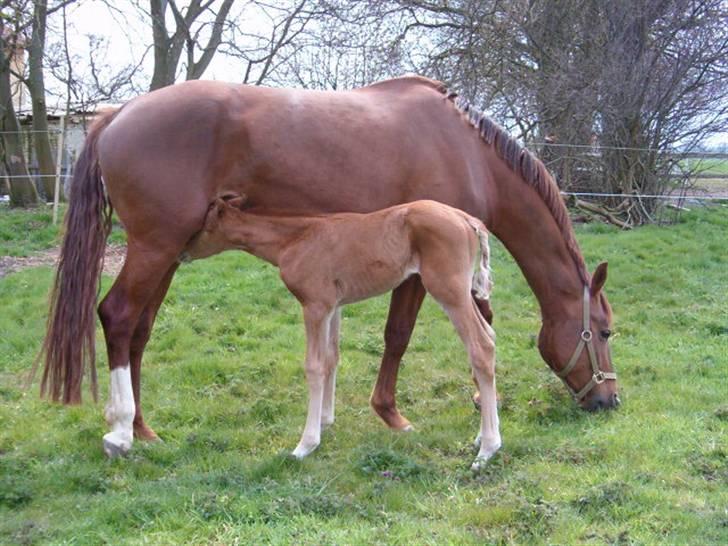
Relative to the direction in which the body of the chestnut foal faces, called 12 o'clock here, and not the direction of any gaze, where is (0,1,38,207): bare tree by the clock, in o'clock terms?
The bare tree is roughly at 2 o'clock from the chestnut foal.

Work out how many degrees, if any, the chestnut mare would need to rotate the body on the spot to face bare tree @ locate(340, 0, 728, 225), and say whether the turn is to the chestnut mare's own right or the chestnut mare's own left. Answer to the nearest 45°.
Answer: approximately 45° to the chestnut mare's own left

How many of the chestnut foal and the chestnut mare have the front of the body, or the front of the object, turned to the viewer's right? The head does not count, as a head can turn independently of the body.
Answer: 1

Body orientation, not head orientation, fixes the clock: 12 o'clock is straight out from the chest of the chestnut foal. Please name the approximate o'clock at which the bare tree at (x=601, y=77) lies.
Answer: The bare tree is roughly at 4 o'clock from the chestnut foal.

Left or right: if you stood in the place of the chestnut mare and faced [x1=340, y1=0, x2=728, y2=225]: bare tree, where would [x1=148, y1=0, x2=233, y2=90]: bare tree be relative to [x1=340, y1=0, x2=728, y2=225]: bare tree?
left

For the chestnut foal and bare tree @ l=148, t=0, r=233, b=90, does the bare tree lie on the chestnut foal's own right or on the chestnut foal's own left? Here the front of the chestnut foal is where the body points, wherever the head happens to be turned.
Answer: on the chestnut foal's own right

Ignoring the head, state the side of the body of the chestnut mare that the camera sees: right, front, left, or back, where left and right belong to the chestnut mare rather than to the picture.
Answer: right

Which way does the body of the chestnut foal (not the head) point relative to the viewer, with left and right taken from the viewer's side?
facing to the left of the viewer

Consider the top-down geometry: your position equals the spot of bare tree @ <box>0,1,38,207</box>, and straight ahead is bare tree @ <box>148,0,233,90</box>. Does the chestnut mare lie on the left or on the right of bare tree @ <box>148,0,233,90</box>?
right

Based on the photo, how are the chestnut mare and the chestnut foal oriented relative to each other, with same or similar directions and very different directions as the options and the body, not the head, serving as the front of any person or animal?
very different directions

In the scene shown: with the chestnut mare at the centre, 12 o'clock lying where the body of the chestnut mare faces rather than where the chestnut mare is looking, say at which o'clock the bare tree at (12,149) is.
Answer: The bare tree is roughly at 8 o'clock from the chestnut mare.
